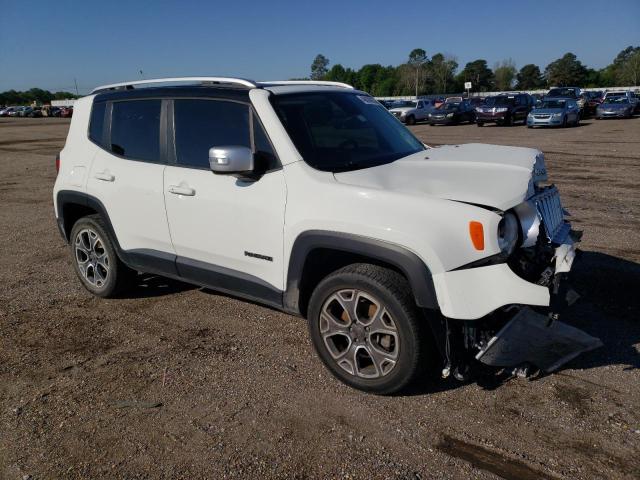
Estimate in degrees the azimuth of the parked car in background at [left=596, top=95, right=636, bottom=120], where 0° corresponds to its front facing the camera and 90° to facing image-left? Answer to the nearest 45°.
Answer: approximately 45°

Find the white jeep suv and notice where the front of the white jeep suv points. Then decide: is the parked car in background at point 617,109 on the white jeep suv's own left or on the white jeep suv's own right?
on the white jeep suv's own left

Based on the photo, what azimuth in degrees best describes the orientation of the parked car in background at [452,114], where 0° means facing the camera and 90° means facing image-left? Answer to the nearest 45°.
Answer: approximately 45°

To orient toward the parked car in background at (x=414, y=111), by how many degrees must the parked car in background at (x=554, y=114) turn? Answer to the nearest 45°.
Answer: approximately 90° to its right

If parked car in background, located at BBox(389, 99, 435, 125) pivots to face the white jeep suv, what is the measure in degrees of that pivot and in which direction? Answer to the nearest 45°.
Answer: approximately 45° to its left

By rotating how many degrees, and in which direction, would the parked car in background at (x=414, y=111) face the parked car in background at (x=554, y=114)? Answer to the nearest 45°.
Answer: approximately 90° to its left

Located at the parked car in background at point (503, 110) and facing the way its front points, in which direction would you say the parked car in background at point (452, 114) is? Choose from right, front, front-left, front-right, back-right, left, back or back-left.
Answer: right

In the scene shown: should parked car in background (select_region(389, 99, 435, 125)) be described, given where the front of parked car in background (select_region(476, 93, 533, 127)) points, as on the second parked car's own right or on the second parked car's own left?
on the second parked car's own right

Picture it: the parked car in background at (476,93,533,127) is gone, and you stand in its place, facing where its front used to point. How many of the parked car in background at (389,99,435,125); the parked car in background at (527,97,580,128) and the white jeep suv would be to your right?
1

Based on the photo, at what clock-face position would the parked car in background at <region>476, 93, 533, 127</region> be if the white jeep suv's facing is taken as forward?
The parked car in background is roughly at 8 o'clock from the white jeep suv.

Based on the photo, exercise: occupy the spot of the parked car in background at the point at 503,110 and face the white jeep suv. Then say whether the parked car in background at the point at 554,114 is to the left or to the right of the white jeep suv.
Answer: left

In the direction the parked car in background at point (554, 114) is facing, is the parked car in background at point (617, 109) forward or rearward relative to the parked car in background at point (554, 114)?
rearward
